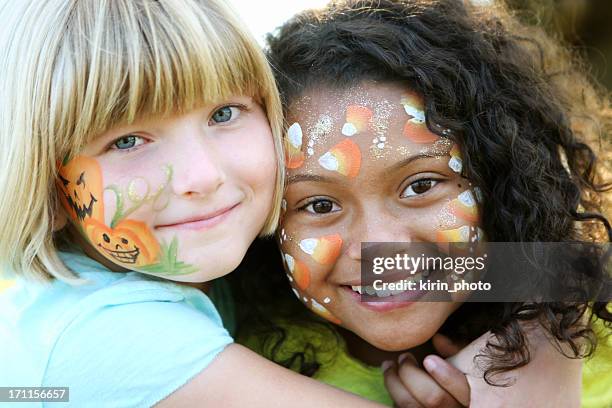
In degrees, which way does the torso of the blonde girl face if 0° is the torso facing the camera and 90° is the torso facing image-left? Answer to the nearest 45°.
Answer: approximately 315°

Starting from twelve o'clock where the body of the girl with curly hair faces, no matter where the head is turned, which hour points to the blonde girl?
The blonde girl is roughly at 2 o'clock from the girl with curly hair.

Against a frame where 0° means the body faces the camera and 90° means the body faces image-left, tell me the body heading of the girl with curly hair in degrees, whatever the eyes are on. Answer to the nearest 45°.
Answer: approximately 0°

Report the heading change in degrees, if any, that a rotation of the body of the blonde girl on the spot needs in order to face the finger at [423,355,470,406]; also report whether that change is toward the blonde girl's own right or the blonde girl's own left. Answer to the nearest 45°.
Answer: approximately 45° to the blonde girl's own left

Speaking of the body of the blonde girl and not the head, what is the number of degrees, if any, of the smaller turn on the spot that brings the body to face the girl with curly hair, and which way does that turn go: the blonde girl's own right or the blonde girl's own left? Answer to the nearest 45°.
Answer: approximately 45° to the blonde girl's own left
